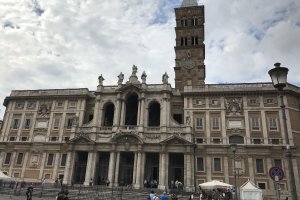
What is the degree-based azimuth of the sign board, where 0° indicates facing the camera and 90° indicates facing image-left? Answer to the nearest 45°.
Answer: approximately 0°

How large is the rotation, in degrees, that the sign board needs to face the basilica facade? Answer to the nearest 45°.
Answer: approximately 135° to its right

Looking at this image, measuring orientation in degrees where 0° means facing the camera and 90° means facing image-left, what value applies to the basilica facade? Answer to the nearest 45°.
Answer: approximately 0°

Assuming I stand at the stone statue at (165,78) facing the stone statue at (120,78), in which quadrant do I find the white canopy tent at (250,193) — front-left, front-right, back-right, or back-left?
back-left

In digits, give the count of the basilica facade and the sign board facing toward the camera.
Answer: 2

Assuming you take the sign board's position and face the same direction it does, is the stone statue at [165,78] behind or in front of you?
behind
